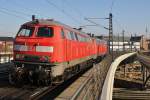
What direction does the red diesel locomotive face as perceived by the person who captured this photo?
facing the viewer and to the left of the viewer
